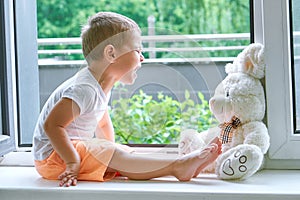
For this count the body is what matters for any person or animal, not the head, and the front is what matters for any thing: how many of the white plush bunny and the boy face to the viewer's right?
1

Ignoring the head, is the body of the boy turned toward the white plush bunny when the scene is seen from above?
yes

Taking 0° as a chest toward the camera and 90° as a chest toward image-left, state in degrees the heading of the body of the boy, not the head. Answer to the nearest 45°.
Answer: approximately 270°

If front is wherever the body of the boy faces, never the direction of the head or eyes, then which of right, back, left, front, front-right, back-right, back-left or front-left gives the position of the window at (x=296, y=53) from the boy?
front

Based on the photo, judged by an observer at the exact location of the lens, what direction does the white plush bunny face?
facing the viewer and to the left of the viewer

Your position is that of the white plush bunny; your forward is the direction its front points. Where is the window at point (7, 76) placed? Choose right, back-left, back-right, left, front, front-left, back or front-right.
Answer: front-right

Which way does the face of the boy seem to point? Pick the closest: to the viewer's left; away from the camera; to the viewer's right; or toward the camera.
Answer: to the viewer's right
